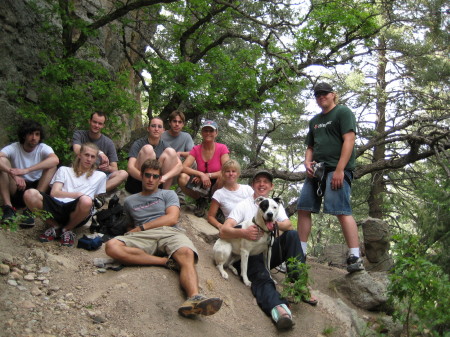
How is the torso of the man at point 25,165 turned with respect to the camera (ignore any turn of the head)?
toward the camera

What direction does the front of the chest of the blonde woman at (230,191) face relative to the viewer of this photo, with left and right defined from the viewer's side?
facing the viewer

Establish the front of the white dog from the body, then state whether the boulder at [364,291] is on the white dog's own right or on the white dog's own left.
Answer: on the white dog's own left

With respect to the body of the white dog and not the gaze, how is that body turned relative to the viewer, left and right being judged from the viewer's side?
facing the viewer and to the right of the viewer

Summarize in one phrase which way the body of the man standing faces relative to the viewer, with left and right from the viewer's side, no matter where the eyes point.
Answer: facing the viewer and to the left of the viewer

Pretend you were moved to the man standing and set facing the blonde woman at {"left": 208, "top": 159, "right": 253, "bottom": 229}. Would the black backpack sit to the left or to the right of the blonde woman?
left
